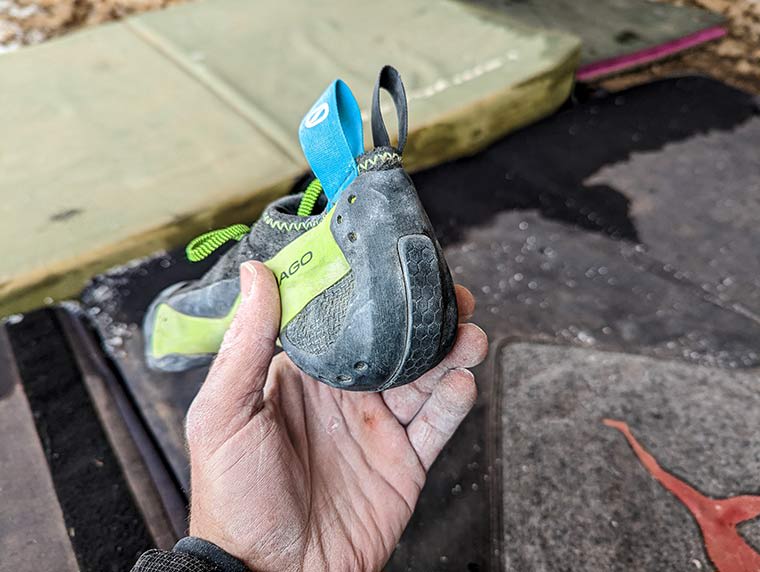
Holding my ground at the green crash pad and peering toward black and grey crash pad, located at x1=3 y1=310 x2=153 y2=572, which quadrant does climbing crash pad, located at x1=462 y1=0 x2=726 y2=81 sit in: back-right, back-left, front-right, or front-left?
back-left

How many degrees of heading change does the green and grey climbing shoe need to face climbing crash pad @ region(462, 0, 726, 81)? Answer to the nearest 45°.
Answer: approximately 90° to its right

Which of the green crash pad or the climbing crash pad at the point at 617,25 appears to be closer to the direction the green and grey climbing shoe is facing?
the green crash pad

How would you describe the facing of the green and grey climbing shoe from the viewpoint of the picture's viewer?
facing away from the viewer and to the left of the viewer
